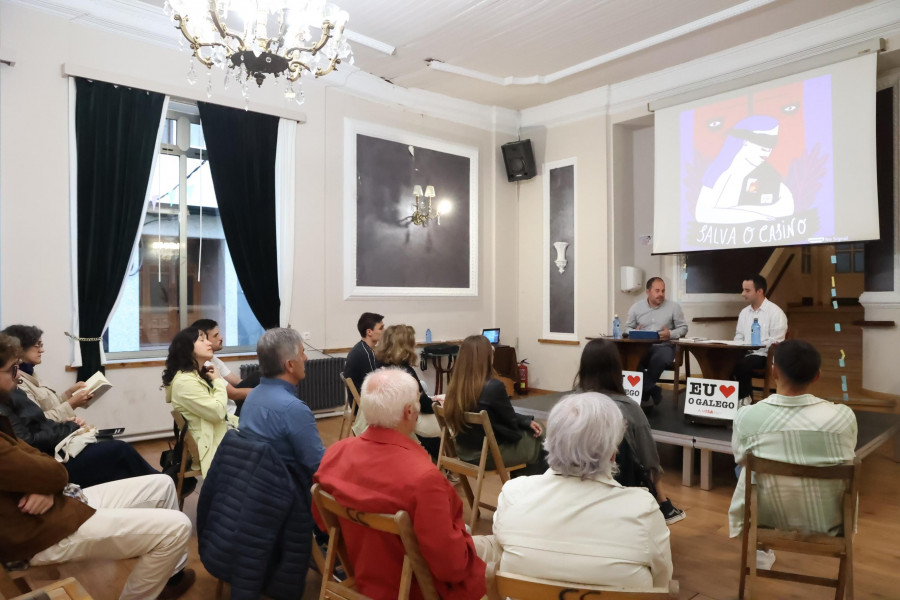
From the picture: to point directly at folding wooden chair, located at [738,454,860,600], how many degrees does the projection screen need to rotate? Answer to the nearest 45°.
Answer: approximately 45° to its left

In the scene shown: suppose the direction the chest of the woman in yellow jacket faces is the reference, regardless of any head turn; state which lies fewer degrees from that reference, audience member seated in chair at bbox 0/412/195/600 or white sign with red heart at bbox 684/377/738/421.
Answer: the white sign with red heart

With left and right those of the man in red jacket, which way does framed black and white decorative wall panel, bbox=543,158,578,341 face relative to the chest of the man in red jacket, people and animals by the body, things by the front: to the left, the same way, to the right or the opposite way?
the opposite way

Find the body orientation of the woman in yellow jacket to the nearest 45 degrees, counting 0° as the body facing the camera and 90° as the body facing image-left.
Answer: approximately 270°

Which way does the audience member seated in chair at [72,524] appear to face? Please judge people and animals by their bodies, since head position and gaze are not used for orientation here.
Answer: to the viewer's right

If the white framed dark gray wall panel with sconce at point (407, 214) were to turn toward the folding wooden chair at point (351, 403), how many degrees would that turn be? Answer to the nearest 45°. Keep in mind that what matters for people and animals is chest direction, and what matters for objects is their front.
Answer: approximately 45° to its right

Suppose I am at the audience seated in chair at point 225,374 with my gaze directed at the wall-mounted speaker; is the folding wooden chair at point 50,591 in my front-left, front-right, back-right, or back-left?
back-right

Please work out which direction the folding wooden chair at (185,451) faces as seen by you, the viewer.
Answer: facing to the right of the viewer

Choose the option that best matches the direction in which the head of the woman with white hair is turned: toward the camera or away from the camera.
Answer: away from the camera

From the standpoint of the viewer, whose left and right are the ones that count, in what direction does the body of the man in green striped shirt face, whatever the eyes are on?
facing away from the viewer

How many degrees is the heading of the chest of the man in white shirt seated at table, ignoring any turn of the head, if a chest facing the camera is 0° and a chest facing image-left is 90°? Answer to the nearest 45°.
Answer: approximately 45°

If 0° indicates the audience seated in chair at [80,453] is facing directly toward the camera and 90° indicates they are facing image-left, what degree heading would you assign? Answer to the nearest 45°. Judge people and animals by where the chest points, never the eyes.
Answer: approximately 270°
